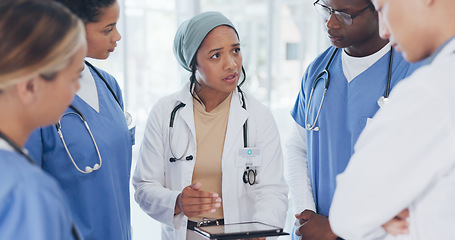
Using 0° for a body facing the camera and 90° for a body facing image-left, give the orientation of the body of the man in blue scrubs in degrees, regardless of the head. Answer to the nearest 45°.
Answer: approximately 45°

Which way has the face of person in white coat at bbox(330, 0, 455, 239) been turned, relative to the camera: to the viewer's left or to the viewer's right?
to the viewer's left

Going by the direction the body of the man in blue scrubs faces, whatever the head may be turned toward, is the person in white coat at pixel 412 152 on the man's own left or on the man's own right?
on the man's own left

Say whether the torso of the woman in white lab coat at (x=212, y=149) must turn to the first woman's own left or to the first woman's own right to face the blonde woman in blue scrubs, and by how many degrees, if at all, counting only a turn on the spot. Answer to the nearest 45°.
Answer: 0° — they already face them

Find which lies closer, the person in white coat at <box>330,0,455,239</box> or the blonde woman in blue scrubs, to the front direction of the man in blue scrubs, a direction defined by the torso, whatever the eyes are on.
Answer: the blonde woman in blue scrubs

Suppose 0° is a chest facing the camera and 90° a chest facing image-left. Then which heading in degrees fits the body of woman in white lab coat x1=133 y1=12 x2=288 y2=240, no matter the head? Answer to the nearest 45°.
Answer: approximately 0°
